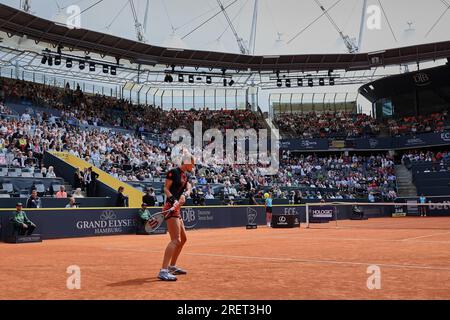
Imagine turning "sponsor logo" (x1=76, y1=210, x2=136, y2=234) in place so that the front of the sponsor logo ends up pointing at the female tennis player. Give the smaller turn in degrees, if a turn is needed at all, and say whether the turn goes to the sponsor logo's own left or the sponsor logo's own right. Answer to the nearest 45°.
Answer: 0° — it already faces them

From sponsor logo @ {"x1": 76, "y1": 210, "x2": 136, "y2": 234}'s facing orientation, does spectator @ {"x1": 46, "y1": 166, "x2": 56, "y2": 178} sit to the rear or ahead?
to the rear

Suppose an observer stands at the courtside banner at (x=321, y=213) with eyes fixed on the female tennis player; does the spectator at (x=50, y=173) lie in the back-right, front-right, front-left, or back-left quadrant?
front-right

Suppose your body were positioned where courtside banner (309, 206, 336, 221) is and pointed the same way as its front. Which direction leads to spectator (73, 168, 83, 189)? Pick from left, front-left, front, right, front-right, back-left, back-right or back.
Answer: front-right

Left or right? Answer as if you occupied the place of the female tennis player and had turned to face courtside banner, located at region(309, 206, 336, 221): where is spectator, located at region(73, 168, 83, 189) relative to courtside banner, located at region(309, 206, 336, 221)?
left

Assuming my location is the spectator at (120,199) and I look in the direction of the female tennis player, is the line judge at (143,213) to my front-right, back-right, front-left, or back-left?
front-left

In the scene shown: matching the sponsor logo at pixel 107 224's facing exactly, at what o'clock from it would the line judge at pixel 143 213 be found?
The line judge is roughly at 8 o'clock from the sponsor logo.

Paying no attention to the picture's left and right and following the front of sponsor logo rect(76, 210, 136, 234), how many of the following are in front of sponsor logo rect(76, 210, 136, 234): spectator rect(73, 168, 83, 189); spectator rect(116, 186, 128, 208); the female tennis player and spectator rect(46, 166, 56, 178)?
1

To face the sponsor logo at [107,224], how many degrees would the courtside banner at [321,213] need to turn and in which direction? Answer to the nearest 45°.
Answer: approximately 45° to its right

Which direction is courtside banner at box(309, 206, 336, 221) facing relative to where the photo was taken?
toward the camera

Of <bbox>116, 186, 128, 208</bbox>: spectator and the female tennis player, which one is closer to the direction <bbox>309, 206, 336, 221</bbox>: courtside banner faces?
the female tennis player

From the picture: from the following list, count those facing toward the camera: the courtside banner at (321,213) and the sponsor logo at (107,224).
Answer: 2

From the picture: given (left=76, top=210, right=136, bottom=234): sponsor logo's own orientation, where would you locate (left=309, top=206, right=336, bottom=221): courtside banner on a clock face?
The courtside banner is roughly at 8 o'clock from the sponsor logo.
